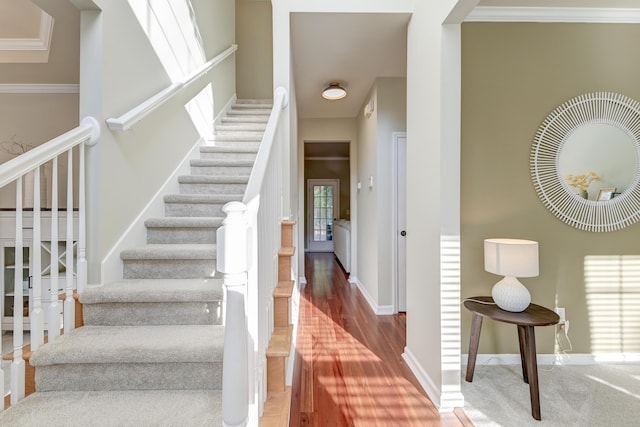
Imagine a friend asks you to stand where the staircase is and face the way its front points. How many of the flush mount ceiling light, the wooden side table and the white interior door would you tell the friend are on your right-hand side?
0

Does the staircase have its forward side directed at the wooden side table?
no

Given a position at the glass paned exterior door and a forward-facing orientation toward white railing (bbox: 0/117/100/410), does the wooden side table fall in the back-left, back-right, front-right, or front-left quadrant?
front-left

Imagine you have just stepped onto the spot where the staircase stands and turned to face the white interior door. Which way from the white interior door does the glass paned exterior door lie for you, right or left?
left

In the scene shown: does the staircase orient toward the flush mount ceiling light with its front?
no

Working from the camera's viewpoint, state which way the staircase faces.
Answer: facing the viewer

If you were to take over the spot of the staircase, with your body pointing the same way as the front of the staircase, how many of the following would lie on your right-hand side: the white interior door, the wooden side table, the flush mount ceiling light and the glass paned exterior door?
0

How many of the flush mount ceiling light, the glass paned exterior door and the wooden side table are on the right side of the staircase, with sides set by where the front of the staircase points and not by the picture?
0

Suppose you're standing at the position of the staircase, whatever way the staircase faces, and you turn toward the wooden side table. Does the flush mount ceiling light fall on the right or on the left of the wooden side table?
left

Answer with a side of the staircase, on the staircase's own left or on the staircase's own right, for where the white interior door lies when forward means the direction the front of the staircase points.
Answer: on the staircase's own left

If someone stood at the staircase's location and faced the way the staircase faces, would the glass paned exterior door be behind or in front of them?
behind

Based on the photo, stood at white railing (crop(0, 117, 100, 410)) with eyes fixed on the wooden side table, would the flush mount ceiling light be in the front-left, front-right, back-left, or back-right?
front-left
